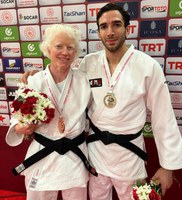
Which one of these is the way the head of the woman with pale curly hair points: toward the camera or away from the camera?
toward the camera

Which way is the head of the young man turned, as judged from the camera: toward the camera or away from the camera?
toward the camera

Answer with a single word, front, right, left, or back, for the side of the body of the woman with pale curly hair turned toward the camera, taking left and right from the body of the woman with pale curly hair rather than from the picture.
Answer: front
